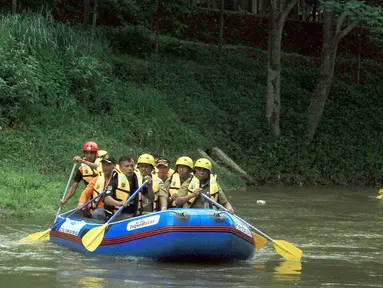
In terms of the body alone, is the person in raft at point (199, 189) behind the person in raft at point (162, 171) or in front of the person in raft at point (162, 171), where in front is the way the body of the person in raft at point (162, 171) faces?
in front

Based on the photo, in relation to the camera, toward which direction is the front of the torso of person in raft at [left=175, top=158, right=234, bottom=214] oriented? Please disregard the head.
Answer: toward the camera

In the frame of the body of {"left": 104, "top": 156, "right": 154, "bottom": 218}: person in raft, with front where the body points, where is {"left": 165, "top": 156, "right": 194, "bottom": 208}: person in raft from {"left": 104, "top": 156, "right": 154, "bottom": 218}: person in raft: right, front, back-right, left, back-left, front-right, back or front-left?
front-left

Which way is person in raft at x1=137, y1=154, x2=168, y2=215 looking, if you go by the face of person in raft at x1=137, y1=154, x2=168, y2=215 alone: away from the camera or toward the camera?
toward the camera

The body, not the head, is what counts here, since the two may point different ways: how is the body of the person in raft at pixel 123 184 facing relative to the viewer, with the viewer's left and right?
facing the viewer and to the right of the viewer

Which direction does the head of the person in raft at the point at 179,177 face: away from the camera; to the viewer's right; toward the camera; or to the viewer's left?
toward the camera

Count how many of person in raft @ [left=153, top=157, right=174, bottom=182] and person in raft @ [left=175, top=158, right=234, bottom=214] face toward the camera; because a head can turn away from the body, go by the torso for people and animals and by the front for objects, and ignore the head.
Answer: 2

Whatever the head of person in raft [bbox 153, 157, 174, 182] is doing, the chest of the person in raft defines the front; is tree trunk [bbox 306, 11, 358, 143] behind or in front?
behind

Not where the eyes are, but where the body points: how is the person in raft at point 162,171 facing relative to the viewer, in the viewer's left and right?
facing the viewer
